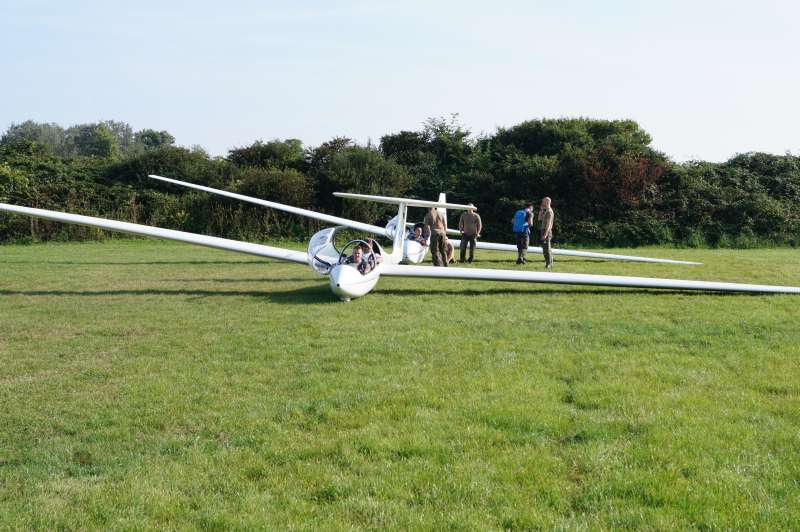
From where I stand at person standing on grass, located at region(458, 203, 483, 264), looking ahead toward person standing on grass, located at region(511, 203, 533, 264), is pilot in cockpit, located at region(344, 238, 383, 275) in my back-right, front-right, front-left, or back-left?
back-right

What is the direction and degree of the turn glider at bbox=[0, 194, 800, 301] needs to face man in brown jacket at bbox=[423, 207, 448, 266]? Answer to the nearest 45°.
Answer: approximately 180°

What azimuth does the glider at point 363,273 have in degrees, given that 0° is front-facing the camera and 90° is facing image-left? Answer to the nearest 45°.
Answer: approximately 0°

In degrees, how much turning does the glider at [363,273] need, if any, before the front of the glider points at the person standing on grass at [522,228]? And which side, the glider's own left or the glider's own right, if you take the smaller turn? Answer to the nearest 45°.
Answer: approximately 135° to the glider's own left

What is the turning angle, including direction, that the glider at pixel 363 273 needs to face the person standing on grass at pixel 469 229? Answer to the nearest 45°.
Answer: approximately 180°
